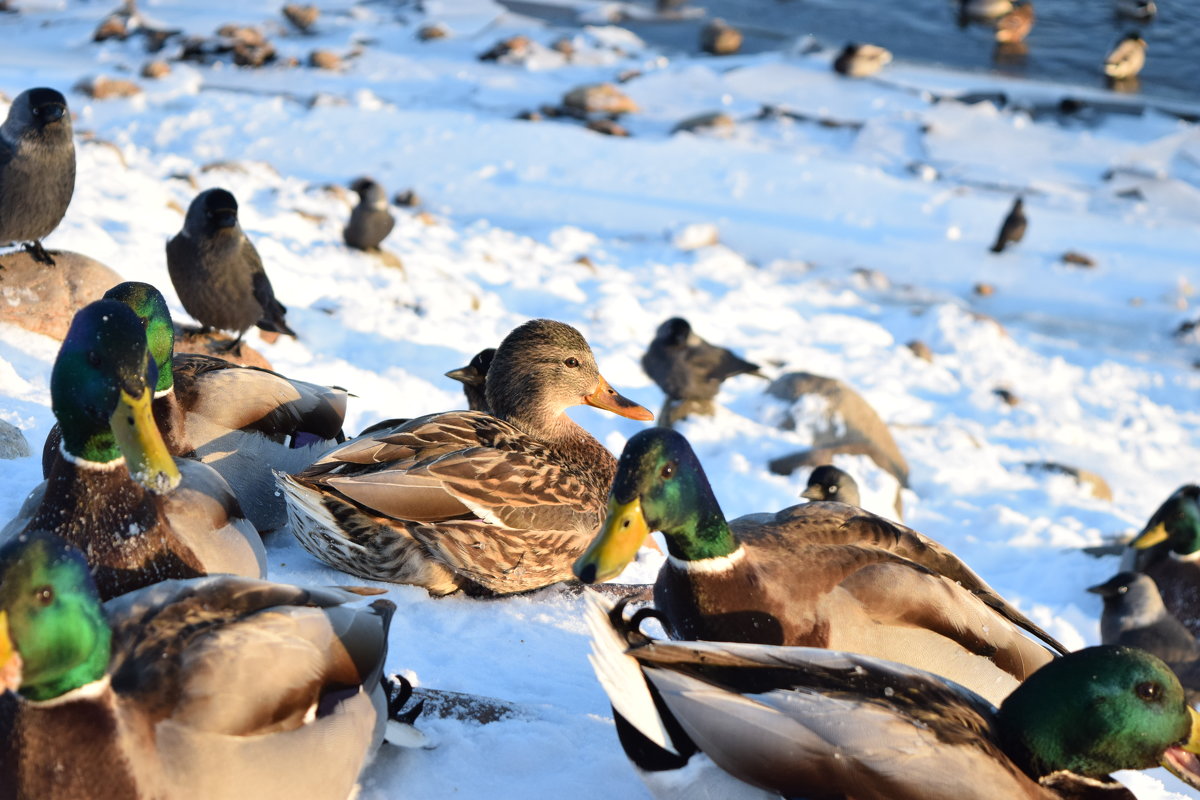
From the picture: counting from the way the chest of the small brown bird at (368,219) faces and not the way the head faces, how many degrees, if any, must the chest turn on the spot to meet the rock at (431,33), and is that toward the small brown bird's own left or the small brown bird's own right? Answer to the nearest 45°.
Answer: approximately 135° to the small brown bird's own right

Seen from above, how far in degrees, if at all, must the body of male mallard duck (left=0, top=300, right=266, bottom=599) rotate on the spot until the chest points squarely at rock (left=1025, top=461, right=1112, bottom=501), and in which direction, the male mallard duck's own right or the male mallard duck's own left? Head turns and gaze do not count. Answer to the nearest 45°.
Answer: approximately 135° to the male mallard duck's own left

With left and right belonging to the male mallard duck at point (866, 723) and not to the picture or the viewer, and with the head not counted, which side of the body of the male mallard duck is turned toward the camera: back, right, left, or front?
right

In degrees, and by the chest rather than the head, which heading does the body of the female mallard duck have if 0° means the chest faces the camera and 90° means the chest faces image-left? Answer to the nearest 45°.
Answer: approximately 270°

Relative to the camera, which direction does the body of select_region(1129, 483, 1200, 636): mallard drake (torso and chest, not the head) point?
to the viewer's left

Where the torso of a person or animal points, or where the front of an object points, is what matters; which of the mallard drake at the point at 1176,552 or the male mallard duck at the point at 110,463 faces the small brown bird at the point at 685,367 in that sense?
the mallard drake

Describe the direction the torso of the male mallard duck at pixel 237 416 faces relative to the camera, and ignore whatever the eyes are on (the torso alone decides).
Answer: to the viewer's left
